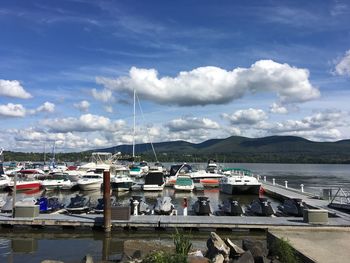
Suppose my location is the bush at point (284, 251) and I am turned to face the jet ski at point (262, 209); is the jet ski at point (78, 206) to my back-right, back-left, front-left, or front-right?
front-left

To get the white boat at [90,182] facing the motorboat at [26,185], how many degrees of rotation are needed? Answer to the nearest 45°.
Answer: approximately 45° to its right

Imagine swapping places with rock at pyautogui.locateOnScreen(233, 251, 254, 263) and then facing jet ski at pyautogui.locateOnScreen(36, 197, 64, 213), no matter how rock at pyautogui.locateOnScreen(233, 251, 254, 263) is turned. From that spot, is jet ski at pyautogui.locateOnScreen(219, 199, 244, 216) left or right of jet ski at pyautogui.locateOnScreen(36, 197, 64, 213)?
right

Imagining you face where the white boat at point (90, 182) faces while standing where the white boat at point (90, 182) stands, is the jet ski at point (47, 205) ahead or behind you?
ahead

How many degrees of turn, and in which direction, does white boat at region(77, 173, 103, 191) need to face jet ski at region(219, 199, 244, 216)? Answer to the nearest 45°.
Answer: approximately 45° to its left

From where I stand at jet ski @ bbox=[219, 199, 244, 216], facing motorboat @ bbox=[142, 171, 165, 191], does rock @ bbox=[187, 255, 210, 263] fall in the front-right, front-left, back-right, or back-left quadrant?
back-left

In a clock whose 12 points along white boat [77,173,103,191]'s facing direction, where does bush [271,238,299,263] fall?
The bush is roughly at 10 o'clock from the white boat.

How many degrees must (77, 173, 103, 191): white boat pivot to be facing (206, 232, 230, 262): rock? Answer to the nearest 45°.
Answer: approximately 45° to its left

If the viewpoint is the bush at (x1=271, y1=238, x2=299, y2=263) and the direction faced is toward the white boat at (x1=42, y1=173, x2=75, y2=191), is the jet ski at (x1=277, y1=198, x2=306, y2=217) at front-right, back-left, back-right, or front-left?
front-right

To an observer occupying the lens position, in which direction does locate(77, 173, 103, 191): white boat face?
facing the viewer and to the left of the viewer

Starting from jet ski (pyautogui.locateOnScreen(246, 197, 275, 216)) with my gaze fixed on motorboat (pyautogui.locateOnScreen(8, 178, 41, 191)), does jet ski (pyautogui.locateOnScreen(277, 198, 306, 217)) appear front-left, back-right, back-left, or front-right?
back-right

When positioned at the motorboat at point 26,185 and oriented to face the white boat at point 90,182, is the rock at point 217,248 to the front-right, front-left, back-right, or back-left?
front-right

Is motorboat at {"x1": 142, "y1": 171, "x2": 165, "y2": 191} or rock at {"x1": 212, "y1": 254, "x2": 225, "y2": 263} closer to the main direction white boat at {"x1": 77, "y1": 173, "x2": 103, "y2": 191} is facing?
the rock

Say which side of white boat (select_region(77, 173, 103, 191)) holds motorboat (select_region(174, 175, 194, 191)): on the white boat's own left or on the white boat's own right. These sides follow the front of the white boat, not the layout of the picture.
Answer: on the white boat's own left
